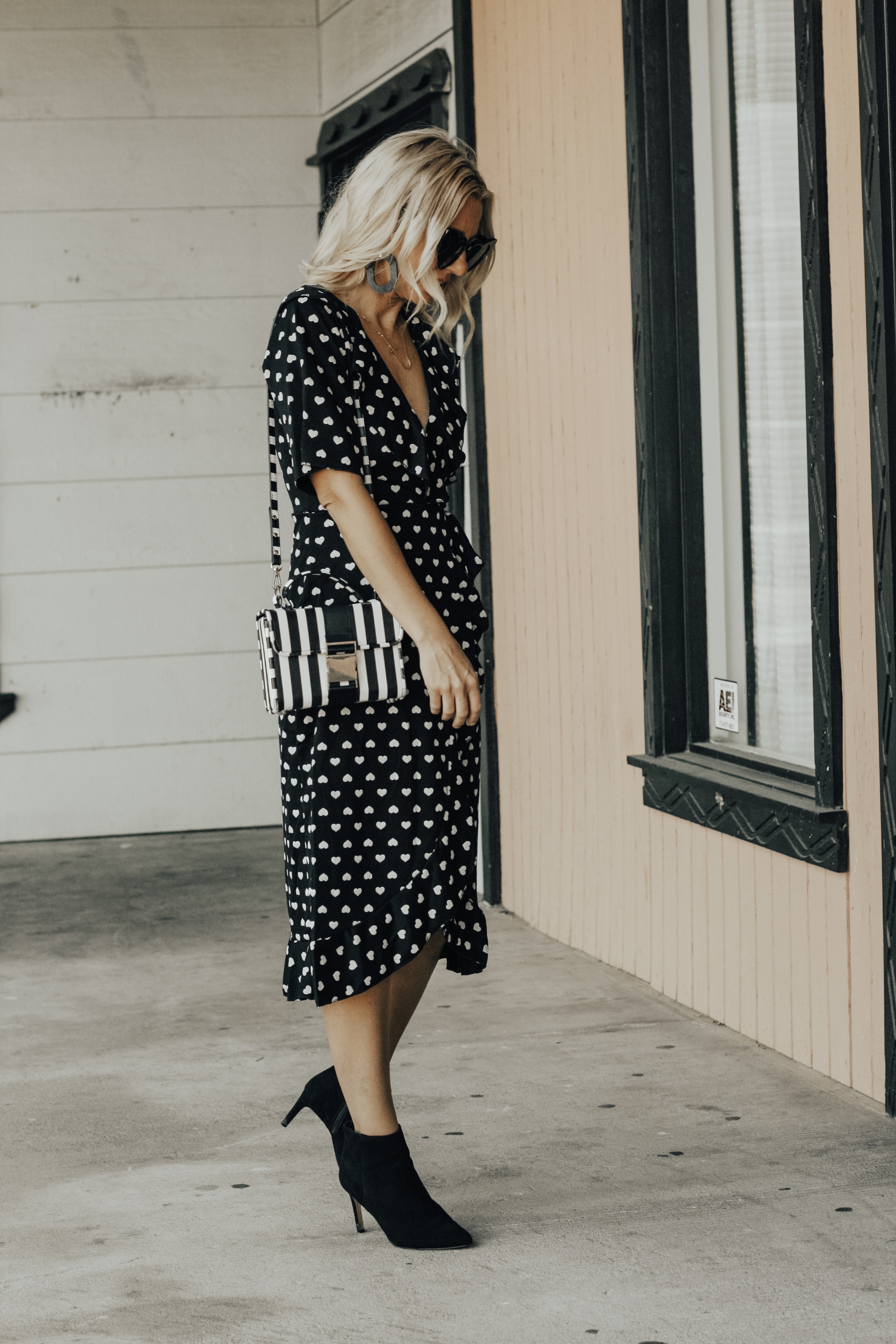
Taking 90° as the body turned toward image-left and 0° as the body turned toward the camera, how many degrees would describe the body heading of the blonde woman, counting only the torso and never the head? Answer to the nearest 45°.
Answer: approximately 315°

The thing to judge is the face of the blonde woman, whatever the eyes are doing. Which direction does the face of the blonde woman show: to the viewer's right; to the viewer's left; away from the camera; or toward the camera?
to the viewer's right

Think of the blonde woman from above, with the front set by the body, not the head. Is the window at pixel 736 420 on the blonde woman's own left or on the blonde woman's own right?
on the blonde woman's own left

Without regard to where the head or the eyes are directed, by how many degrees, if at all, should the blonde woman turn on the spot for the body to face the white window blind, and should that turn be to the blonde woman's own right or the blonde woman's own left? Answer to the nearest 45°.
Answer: approximately 90° to the blonde woman's own left

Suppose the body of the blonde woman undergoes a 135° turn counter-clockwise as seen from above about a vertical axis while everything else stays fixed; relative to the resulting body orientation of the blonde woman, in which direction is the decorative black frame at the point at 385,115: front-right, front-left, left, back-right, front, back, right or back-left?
front
